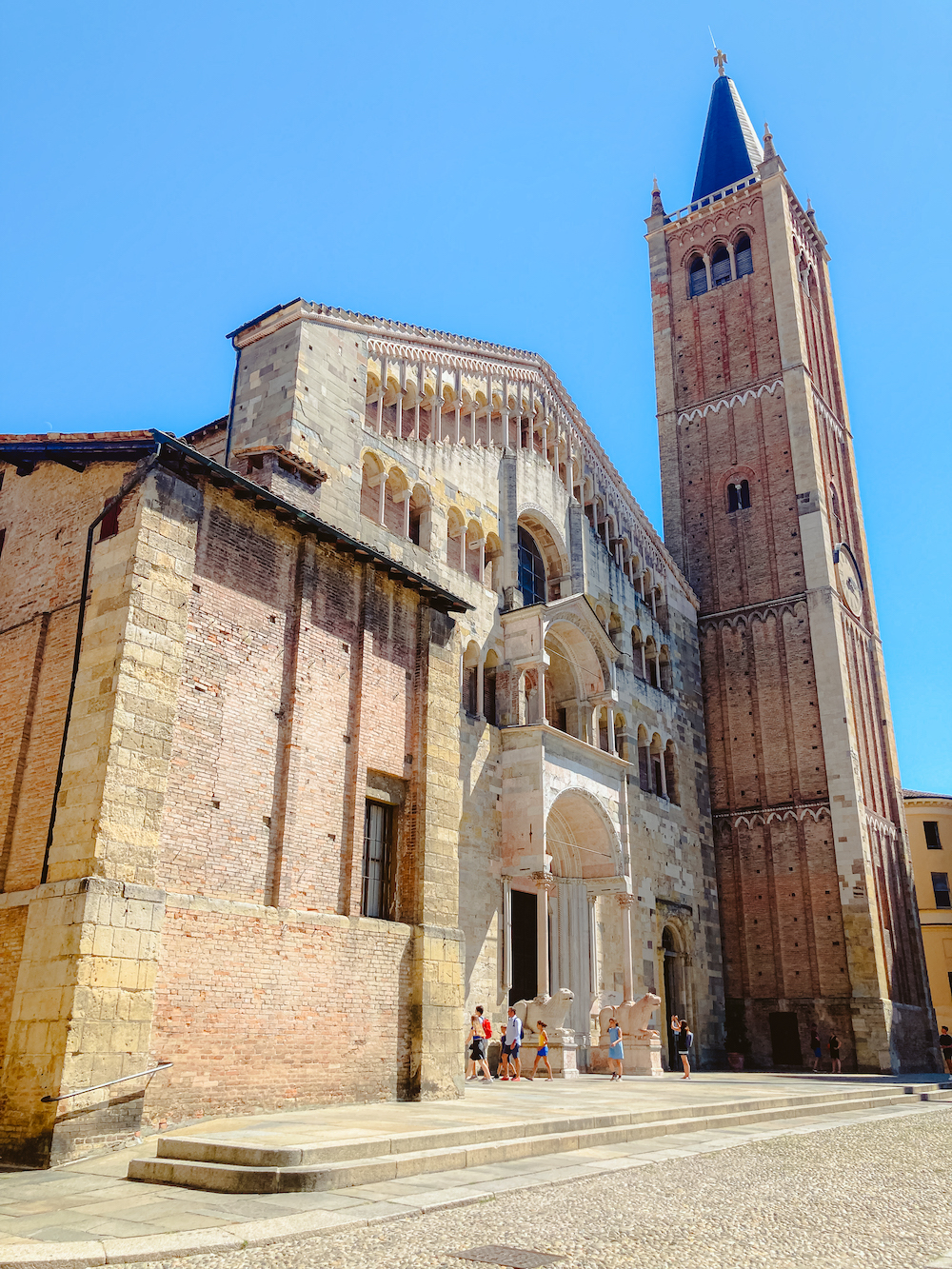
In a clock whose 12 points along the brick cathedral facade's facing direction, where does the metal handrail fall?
The metal handrail is roughly at 2 o'clock from the brick cathedral facade.

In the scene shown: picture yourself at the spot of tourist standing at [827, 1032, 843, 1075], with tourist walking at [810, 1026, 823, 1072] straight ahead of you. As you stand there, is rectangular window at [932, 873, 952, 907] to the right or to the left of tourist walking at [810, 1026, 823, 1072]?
right

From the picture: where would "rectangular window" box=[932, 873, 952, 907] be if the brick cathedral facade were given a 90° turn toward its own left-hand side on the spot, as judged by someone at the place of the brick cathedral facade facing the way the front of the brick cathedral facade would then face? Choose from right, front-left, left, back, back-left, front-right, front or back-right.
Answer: front

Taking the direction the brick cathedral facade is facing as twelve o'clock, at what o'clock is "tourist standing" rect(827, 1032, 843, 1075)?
The tourist standing is roughly at 9 o'clock from the brick cathedral facade.

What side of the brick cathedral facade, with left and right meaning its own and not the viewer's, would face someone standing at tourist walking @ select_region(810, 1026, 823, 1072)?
left
